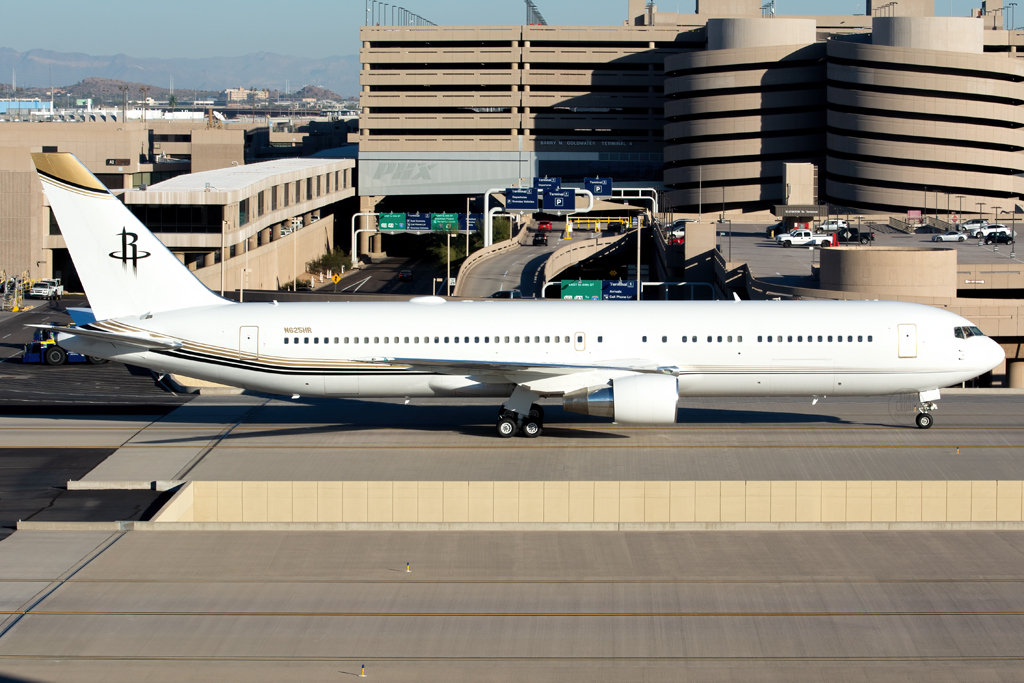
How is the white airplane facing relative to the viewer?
to the viewer's right

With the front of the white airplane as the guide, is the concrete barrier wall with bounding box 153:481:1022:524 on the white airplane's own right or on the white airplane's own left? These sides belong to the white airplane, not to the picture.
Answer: on the white airplane's own right
